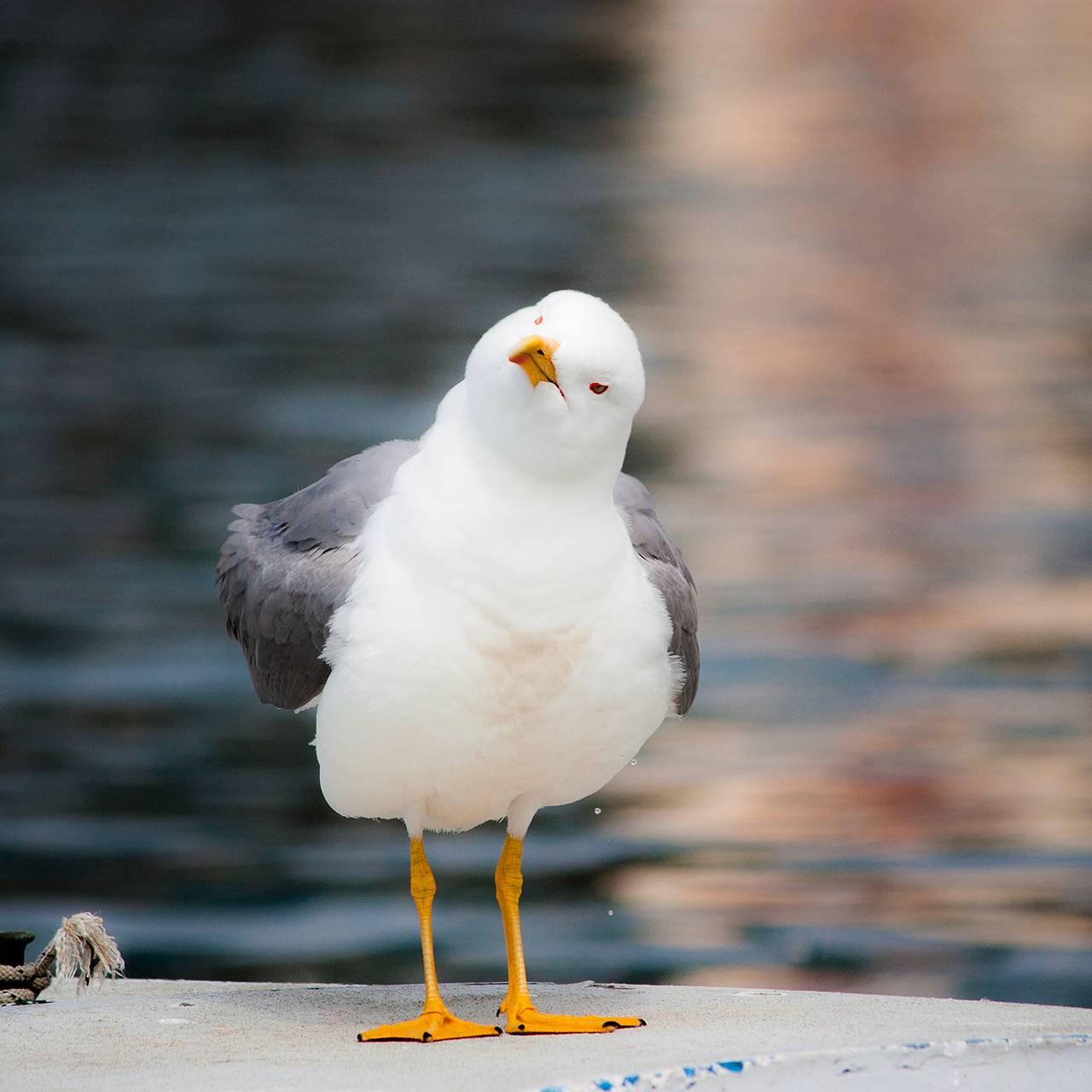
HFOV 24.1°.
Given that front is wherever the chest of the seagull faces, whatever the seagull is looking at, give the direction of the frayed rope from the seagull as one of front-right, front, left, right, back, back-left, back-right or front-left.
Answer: back-right

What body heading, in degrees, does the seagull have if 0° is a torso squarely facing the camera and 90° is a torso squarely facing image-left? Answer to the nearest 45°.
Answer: approximately 0°
